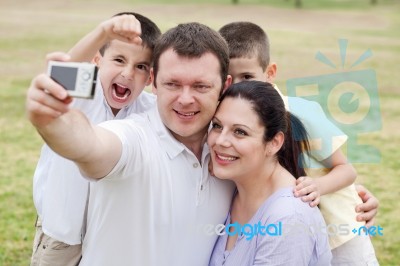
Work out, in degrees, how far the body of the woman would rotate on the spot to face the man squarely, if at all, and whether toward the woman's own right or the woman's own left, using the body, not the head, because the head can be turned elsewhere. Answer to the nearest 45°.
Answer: approximately 45° to the woman's own right

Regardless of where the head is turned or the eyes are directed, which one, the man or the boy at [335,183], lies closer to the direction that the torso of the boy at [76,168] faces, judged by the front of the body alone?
the man

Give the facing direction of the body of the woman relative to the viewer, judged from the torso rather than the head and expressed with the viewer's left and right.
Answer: facing the viewer and to the left of the viewer

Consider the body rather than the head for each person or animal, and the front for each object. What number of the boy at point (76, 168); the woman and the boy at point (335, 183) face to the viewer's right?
0

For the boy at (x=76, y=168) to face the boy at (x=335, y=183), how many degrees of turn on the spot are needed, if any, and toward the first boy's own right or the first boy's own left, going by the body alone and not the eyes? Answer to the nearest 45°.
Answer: approximately 90° to the first boy's own left

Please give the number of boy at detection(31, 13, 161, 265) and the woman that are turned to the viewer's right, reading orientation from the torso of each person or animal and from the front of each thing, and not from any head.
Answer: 0

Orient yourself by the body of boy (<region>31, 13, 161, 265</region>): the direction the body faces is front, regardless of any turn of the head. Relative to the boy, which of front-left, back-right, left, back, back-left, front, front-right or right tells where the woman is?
front-left

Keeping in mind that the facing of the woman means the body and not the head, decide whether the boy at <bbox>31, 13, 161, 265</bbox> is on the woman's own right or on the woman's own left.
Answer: on the woman's own right

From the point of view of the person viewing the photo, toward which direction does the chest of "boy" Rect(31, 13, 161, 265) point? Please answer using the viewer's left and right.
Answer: facing the viewer

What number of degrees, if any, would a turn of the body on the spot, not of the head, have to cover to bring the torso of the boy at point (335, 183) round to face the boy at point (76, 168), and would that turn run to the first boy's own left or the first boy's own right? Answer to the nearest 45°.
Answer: approximately 45° to the first boy's own right

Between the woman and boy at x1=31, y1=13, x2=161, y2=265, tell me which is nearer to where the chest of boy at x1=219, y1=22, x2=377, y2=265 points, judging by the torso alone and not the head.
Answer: the woman

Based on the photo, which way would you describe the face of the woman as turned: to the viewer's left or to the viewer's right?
to the viewer's left
